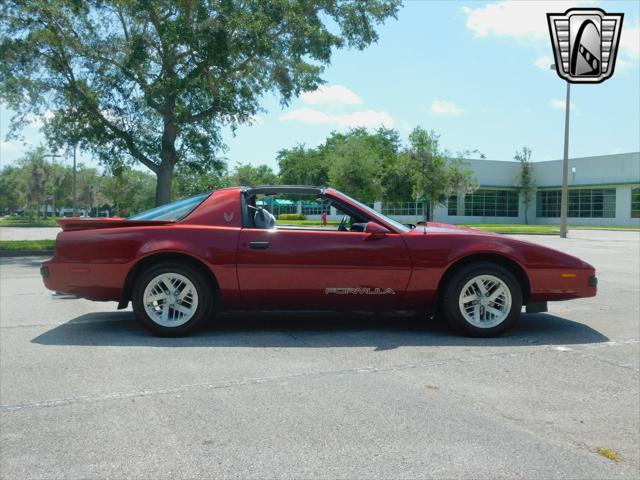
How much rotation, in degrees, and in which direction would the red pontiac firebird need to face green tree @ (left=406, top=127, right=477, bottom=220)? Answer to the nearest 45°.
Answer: approximately 90° to its left

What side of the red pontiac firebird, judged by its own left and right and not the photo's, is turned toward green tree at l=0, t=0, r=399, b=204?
left

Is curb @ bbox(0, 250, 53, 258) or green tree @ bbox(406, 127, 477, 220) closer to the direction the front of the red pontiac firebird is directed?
the green tree

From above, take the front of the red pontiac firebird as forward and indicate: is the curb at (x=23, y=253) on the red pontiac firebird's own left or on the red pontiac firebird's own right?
on the red pontiac firebird's own left

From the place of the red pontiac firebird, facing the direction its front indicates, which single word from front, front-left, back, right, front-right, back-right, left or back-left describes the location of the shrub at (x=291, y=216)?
left

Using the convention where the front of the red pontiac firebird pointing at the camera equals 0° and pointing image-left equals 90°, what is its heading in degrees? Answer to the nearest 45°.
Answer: approximately 270°

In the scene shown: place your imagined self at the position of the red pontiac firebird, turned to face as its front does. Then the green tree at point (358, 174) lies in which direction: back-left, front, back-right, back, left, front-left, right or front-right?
left

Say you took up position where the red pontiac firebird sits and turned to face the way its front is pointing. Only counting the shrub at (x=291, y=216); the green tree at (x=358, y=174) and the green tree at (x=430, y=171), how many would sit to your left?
3
